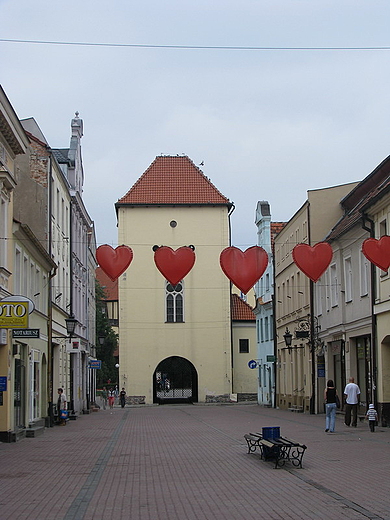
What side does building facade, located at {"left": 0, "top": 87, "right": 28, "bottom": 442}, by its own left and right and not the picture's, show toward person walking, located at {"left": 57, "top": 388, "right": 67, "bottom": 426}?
left

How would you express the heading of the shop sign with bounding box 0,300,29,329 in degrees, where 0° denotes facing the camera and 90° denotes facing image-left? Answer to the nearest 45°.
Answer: approximately 0°

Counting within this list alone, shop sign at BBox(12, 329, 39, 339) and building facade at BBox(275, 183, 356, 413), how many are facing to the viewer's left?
1

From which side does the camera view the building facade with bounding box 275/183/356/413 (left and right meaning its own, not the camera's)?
left

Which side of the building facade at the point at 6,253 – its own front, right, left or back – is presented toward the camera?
right

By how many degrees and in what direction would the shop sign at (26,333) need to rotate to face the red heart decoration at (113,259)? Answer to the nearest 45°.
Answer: approximately 90° to its left

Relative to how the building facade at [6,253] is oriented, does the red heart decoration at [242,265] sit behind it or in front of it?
in front

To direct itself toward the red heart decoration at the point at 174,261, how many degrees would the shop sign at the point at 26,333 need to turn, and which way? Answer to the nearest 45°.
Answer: approximately 90° to its left
